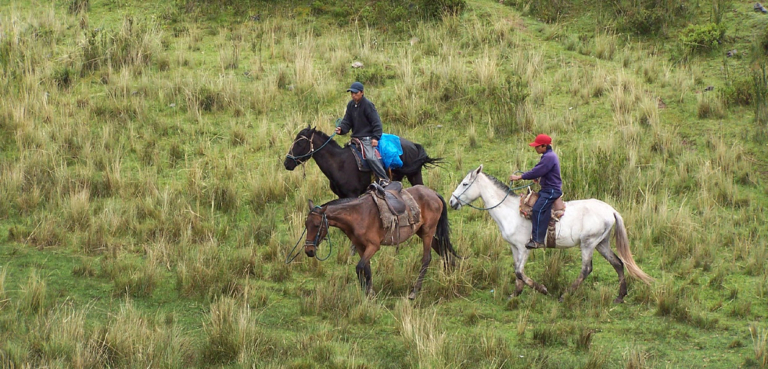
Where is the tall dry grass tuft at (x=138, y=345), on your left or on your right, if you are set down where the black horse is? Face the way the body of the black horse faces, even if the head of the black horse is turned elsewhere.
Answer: on your left

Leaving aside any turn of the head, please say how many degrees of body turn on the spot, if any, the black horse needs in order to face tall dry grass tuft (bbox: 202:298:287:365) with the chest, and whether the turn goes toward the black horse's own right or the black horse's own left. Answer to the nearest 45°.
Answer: approximately 90° to the black horse's own left

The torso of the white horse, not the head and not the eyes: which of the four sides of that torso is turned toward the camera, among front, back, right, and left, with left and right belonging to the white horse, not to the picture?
left

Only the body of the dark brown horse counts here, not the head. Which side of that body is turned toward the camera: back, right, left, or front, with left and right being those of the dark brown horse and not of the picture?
left

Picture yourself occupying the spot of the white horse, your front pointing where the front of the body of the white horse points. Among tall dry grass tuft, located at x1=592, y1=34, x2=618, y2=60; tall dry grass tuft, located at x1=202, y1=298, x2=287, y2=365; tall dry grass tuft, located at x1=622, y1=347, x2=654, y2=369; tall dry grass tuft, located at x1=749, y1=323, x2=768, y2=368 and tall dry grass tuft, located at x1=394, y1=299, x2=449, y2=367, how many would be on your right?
1

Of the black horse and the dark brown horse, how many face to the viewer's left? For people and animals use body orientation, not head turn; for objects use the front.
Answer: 2

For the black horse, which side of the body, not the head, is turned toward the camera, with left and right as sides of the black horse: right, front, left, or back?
left

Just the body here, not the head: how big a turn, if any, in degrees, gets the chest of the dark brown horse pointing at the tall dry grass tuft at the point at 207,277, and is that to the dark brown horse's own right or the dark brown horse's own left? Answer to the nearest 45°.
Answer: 0° — it already faces it

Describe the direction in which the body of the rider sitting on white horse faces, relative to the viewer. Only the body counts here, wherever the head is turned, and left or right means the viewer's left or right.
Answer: facing to the left of the viewer

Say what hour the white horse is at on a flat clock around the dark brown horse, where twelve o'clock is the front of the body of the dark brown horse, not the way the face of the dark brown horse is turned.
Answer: The white horse is roughly at 6 o'clock from the dark brown horse.

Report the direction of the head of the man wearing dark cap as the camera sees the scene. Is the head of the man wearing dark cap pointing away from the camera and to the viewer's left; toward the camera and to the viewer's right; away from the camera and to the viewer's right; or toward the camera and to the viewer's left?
toward the camera and to the viewer's left

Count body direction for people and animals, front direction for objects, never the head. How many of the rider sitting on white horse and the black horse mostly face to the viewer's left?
2

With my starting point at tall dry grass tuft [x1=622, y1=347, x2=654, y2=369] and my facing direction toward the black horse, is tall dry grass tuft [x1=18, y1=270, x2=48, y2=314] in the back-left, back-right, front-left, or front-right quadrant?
front-left

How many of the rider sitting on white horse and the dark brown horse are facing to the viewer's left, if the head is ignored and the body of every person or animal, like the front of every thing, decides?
2
